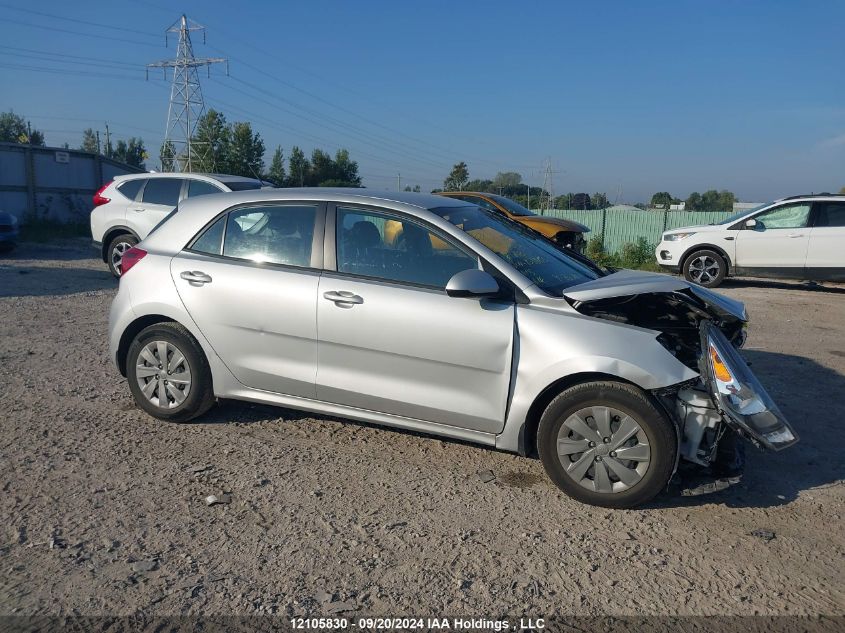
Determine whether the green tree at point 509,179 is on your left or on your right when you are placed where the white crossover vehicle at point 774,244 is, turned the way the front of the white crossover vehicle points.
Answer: on your right

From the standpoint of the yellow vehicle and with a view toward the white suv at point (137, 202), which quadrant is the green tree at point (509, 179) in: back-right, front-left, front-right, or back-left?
back-right

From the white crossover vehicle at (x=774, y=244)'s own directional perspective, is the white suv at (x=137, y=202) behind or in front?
in front

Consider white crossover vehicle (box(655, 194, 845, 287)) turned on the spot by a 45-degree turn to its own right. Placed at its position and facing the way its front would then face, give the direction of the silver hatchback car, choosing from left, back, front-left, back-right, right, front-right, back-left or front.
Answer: back-left

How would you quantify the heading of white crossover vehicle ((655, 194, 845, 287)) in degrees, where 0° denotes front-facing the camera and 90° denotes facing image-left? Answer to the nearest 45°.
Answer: approximately 90°

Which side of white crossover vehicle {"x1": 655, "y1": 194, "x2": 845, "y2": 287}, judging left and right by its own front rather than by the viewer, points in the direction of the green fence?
right
